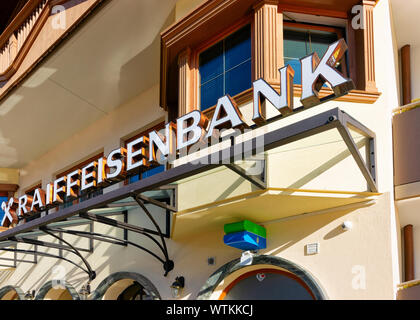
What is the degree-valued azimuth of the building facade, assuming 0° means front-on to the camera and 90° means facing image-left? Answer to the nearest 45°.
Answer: approximately 45°
